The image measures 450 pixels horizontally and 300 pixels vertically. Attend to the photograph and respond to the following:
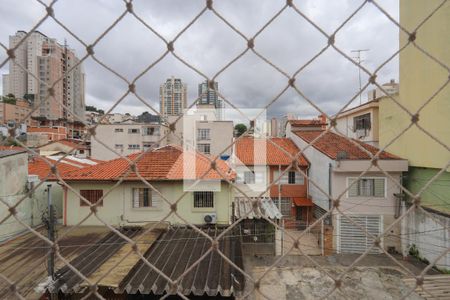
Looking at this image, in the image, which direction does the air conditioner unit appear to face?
toward the camera

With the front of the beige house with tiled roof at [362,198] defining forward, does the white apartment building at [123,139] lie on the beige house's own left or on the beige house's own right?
on the beige house's own right

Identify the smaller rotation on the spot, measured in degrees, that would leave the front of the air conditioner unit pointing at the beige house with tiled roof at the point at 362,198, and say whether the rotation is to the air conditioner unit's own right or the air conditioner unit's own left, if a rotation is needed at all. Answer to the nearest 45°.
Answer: approximately 90° to the air conditioner unit's own left

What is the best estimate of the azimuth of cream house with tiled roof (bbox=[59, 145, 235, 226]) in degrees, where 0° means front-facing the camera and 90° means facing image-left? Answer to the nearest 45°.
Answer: approximately 0°

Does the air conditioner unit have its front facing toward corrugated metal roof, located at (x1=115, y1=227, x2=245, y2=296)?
yes

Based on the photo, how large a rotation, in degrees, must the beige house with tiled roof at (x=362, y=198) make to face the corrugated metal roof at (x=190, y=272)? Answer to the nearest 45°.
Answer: approximately 45° to its right

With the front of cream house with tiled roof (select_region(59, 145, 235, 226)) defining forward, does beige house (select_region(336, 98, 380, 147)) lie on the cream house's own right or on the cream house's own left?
on the cream house's own left

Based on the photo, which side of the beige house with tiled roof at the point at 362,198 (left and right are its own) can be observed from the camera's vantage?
front
